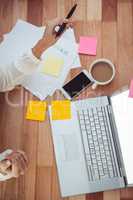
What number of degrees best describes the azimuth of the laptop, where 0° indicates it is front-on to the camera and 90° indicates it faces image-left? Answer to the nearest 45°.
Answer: approximately 90°
